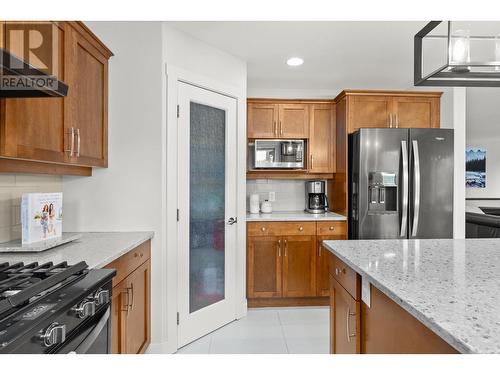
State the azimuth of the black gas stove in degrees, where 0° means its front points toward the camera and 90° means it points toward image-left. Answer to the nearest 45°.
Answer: approximately 315°

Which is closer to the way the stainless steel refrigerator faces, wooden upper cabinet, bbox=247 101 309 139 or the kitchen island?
the kitchen island

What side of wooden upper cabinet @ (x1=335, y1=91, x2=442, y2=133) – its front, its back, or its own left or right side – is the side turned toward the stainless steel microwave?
right

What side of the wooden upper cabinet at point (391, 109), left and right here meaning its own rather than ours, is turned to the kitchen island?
front

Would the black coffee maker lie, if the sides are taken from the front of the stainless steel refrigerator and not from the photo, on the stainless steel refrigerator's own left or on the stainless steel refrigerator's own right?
on the stainless steel refrigerator's own right

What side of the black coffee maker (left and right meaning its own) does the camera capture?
front

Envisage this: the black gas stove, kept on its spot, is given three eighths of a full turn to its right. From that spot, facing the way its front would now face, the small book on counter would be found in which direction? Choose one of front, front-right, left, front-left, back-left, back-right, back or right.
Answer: right

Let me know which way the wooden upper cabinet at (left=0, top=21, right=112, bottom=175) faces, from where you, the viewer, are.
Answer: facing the viewer and to the right of the viewer

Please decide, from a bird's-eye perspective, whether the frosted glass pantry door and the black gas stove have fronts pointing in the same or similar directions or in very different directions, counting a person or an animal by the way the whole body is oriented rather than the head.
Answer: same or similar directions

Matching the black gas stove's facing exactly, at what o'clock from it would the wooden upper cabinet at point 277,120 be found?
The wooden upper cabinet is roughly at 9 o'clock from the black gas stove.

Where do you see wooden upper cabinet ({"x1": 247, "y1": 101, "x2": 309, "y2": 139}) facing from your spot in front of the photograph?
facing the viewer

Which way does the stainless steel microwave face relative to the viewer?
toward the camera

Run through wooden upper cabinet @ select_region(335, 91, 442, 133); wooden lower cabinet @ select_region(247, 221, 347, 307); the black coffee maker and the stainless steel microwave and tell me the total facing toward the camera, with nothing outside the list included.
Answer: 4
